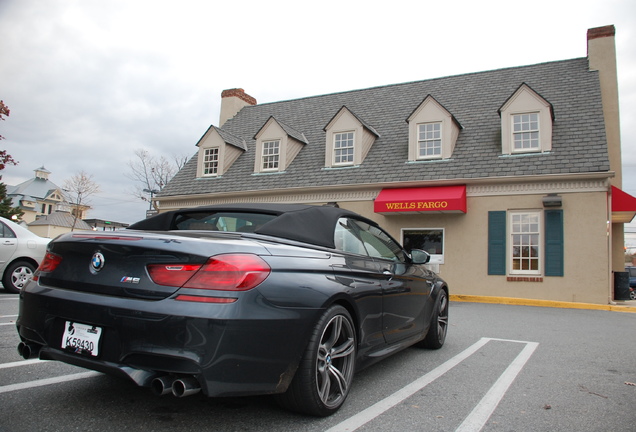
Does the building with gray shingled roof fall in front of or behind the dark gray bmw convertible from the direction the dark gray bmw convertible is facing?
in front

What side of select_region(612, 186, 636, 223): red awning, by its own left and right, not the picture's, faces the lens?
right

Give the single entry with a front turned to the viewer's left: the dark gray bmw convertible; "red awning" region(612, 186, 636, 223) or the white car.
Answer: the white car

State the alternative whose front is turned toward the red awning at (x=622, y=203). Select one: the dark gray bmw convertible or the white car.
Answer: the dark gray bmw convertible

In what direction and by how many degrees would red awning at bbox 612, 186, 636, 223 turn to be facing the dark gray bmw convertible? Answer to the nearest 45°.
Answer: approximately 90° to its right

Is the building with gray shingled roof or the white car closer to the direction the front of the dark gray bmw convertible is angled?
the building with gray shingled roof

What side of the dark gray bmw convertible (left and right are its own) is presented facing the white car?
left

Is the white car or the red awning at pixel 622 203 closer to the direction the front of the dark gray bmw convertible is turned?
the red awning

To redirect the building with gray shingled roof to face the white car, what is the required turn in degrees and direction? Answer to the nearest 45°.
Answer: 0° — it already faces it

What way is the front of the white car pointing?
to the viewer's left

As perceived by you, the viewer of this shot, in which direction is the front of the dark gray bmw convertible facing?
facing away from the viewer and to the right of the viewer

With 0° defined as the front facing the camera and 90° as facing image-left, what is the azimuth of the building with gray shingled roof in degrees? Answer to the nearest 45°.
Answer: approximately 45°

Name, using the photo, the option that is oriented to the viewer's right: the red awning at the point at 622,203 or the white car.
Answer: the red awning

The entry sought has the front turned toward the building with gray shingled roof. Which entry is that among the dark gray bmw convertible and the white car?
the dark gray bmw convertible

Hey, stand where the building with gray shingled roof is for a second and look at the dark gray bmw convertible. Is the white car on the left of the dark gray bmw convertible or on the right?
right
